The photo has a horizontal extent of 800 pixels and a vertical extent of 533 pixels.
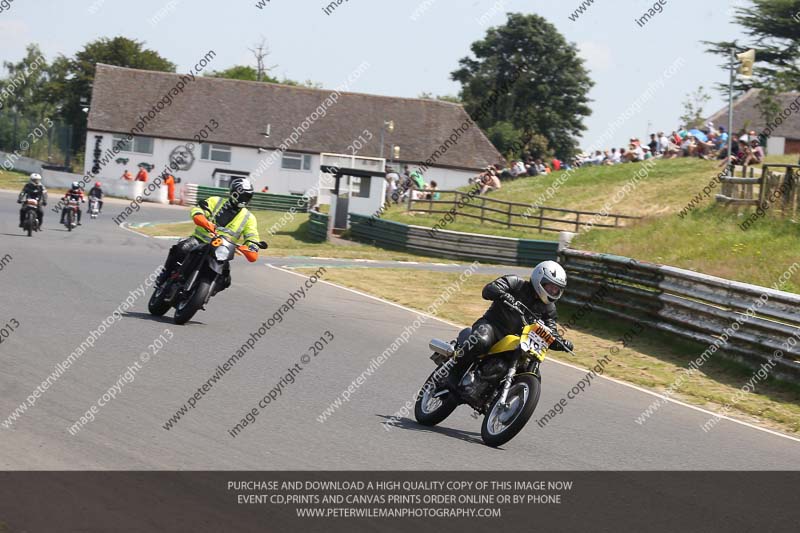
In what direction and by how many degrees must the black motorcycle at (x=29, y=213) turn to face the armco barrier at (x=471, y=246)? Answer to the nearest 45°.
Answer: approximately 90° to its left

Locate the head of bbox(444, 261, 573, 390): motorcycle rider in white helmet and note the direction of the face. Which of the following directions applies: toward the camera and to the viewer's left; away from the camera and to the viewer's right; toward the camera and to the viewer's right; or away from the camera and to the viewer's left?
toward the camera and to the viewer's right

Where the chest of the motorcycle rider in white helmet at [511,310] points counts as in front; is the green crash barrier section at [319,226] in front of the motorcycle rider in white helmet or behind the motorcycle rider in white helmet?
behind

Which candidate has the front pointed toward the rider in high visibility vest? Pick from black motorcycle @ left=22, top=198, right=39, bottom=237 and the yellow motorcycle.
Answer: the black motorcycle

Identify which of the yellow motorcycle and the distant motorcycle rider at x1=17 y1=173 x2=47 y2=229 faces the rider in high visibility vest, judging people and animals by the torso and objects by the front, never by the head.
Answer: the distant motorcycle rider

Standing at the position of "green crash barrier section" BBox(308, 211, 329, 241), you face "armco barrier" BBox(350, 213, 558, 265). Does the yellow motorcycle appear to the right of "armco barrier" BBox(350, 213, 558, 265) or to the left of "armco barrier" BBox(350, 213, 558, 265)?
right

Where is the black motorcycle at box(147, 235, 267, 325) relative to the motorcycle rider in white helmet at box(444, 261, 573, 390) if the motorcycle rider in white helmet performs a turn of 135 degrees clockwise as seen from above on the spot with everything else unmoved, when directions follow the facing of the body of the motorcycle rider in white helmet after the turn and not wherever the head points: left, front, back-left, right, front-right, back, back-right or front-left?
front-right
